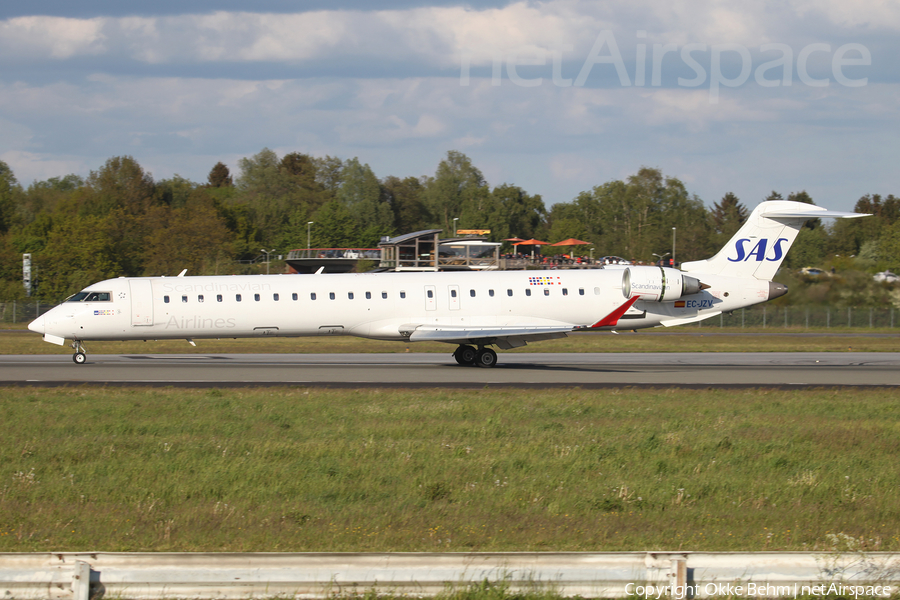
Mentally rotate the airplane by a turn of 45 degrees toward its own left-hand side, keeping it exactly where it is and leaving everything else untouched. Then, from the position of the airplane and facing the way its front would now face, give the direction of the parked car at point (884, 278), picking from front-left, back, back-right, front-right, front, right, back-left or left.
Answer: back

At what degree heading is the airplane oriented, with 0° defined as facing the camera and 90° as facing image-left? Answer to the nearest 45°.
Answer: approximately 90°

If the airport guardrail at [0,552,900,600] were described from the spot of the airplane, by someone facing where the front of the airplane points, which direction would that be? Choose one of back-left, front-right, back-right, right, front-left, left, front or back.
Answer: left
